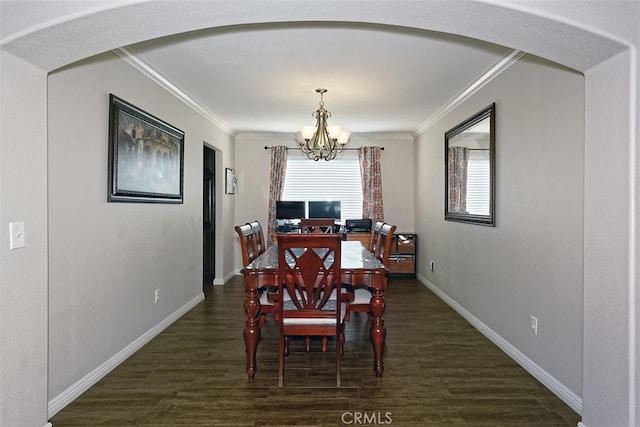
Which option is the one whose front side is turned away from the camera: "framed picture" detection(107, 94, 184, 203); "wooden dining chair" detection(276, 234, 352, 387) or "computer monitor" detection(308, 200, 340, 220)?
the wooden dining chair

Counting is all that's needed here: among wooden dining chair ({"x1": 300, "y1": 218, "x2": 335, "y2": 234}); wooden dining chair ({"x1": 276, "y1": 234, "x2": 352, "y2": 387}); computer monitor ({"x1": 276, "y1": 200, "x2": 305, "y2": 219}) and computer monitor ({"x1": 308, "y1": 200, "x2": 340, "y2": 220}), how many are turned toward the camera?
3

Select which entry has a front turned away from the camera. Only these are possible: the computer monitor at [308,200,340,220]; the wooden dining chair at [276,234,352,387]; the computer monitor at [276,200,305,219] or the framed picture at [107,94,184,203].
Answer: the wooden dining chair

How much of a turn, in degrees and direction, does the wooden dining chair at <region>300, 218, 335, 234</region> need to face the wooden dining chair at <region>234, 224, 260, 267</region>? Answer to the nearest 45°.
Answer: approximately 45° to its right

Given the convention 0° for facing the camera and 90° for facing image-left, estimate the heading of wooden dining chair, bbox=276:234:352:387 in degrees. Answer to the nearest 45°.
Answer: approximately 180°

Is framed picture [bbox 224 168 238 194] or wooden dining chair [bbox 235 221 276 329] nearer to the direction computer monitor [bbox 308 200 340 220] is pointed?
the wooden dining chair

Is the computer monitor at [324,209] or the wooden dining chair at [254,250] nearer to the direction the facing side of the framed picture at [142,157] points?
the wooden dining chair

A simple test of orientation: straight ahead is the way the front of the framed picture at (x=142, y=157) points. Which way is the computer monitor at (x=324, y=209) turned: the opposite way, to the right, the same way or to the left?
to the right

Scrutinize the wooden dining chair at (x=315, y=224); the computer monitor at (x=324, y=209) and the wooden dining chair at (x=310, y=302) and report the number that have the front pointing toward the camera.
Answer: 2

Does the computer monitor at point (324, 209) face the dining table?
yes

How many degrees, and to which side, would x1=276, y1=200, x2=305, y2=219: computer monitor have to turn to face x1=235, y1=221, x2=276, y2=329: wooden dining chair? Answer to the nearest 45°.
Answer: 0° — it already faces it

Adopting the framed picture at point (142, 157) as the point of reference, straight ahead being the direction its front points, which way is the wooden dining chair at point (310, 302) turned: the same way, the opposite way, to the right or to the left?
to the left

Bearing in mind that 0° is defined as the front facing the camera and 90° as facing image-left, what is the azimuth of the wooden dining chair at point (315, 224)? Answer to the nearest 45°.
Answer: approximately 0°
